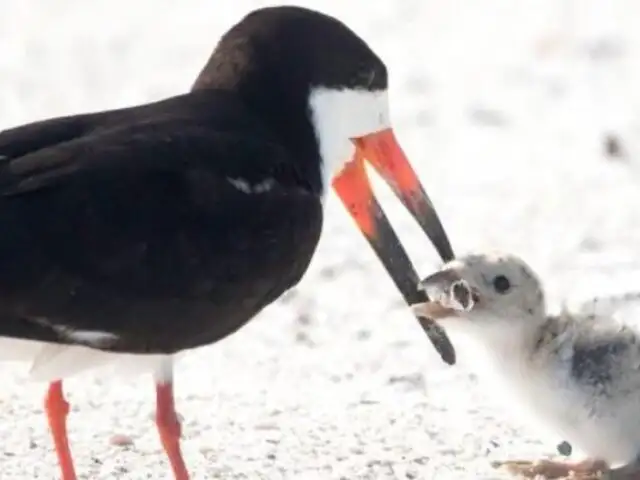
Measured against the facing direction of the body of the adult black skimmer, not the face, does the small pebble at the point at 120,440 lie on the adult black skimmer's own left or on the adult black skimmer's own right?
on the adult black skimmer's own left

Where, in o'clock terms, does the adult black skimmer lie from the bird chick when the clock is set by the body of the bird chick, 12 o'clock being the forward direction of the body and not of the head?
The adult black skimmer is roughly at 11 o'clock from the bird chick.

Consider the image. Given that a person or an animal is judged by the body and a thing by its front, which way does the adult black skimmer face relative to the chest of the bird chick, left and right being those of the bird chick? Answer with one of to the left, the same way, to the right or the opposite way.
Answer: the opposite way

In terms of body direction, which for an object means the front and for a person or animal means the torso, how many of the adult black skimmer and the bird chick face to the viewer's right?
1

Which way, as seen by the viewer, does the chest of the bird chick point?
to the viewer's left

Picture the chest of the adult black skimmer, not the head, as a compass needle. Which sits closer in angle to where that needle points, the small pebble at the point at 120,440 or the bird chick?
the bird chick

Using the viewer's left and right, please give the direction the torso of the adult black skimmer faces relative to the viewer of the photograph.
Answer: facing to the right of the viewer

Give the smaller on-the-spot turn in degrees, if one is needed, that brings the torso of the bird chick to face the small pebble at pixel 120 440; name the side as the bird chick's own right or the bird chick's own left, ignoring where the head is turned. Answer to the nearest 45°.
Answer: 0° — it already faces it
